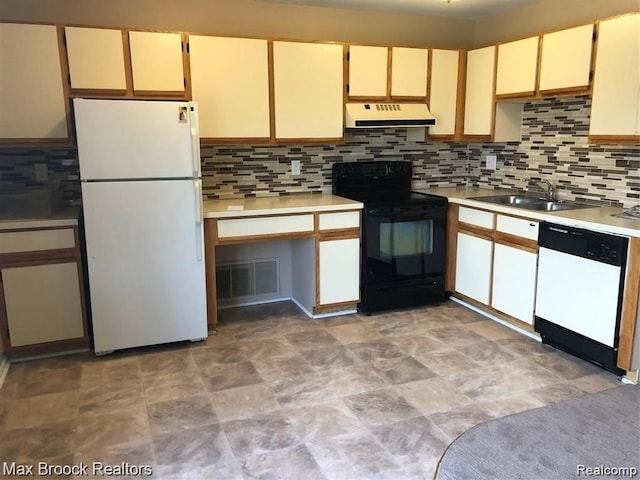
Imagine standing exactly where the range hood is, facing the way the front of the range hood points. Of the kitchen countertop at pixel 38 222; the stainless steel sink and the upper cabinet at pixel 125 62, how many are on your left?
1

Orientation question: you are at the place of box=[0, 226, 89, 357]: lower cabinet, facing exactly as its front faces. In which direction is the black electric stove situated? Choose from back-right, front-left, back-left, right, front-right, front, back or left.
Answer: left

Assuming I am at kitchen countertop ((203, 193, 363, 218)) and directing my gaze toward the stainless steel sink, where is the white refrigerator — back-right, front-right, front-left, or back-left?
back-right

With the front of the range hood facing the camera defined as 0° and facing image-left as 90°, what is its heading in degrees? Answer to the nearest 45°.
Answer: approximately 0°

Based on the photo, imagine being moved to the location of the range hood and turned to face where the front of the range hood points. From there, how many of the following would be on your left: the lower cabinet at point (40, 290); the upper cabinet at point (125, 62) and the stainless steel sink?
1

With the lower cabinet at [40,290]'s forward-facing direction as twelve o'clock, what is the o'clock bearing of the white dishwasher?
The white dishwasher is roughly at 10 o'clock from the lower cabinet.

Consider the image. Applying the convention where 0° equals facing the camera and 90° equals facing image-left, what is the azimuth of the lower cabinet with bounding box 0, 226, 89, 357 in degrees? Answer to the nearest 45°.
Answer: approximately 0°

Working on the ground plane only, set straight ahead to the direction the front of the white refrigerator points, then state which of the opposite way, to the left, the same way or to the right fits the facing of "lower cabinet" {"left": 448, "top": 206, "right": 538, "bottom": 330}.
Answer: to the right

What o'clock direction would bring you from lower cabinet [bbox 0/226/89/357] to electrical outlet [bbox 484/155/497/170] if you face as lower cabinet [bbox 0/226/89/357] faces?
The electrical outlet is roughly at 9 o'clock from the lower cabinet.

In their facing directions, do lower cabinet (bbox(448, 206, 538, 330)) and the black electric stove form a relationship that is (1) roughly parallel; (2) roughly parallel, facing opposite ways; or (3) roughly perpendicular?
roughly perpendicular
